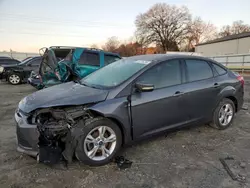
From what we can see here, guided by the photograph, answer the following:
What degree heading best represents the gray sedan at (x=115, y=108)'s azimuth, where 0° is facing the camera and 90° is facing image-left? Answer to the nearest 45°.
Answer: approximately 45°

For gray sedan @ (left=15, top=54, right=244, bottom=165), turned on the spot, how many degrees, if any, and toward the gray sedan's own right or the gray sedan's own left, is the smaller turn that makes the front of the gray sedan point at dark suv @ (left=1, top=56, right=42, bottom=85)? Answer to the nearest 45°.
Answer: approximately 90° to the gray sedan's own right

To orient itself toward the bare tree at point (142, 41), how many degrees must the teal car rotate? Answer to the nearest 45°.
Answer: approximately 135° to its right

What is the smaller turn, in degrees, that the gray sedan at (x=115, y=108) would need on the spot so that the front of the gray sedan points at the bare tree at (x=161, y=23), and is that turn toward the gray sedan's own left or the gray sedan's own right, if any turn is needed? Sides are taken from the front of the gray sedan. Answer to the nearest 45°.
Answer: approximately 135° to the gray sedan's own right
